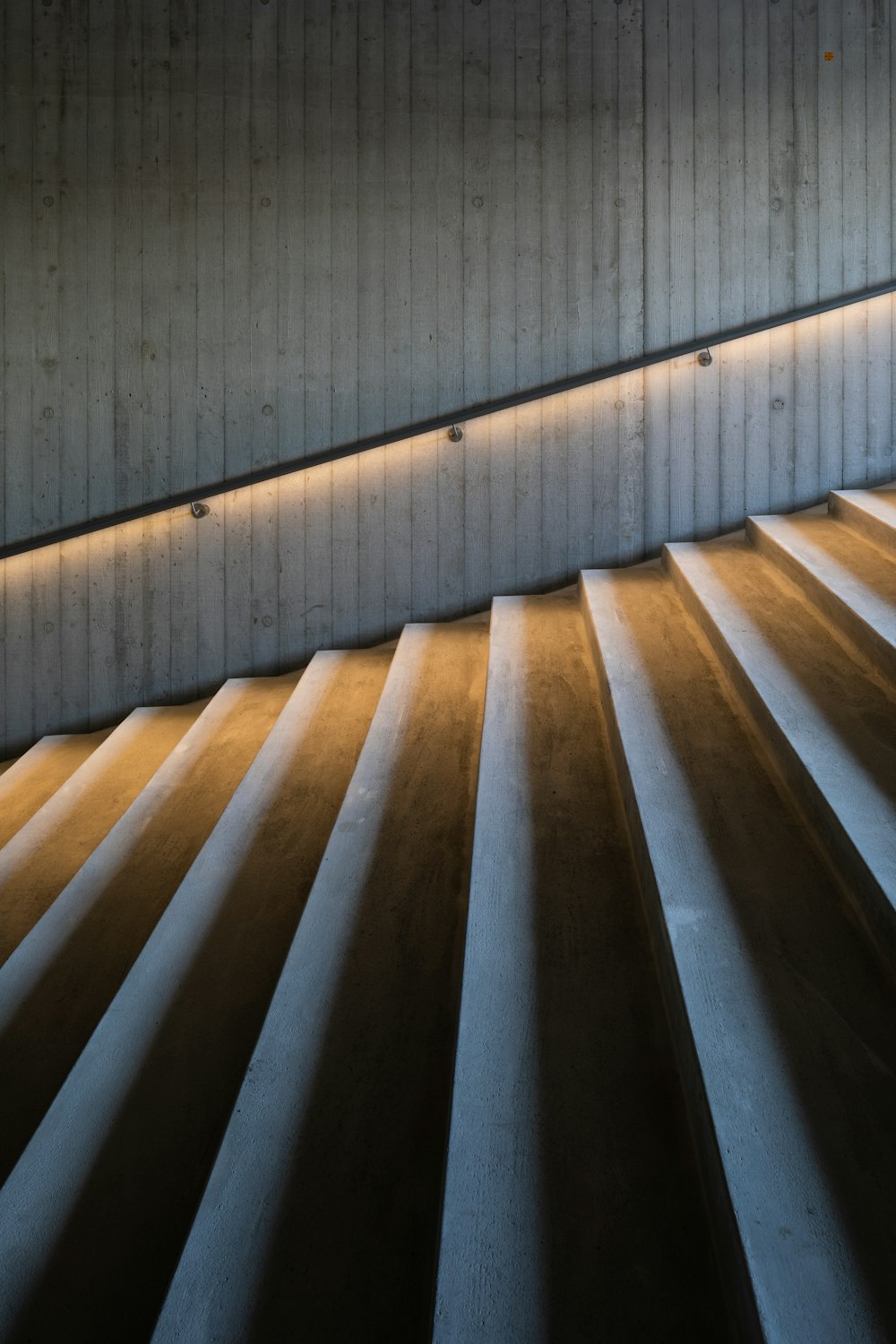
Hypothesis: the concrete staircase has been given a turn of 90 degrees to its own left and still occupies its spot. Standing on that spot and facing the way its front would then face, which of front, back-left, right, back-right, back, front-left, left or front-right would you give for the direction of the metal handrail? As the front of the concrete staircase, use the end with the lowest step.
back

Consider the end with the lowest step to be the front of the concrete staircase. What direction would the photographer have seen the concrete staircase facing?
facing to the left of the viewer
